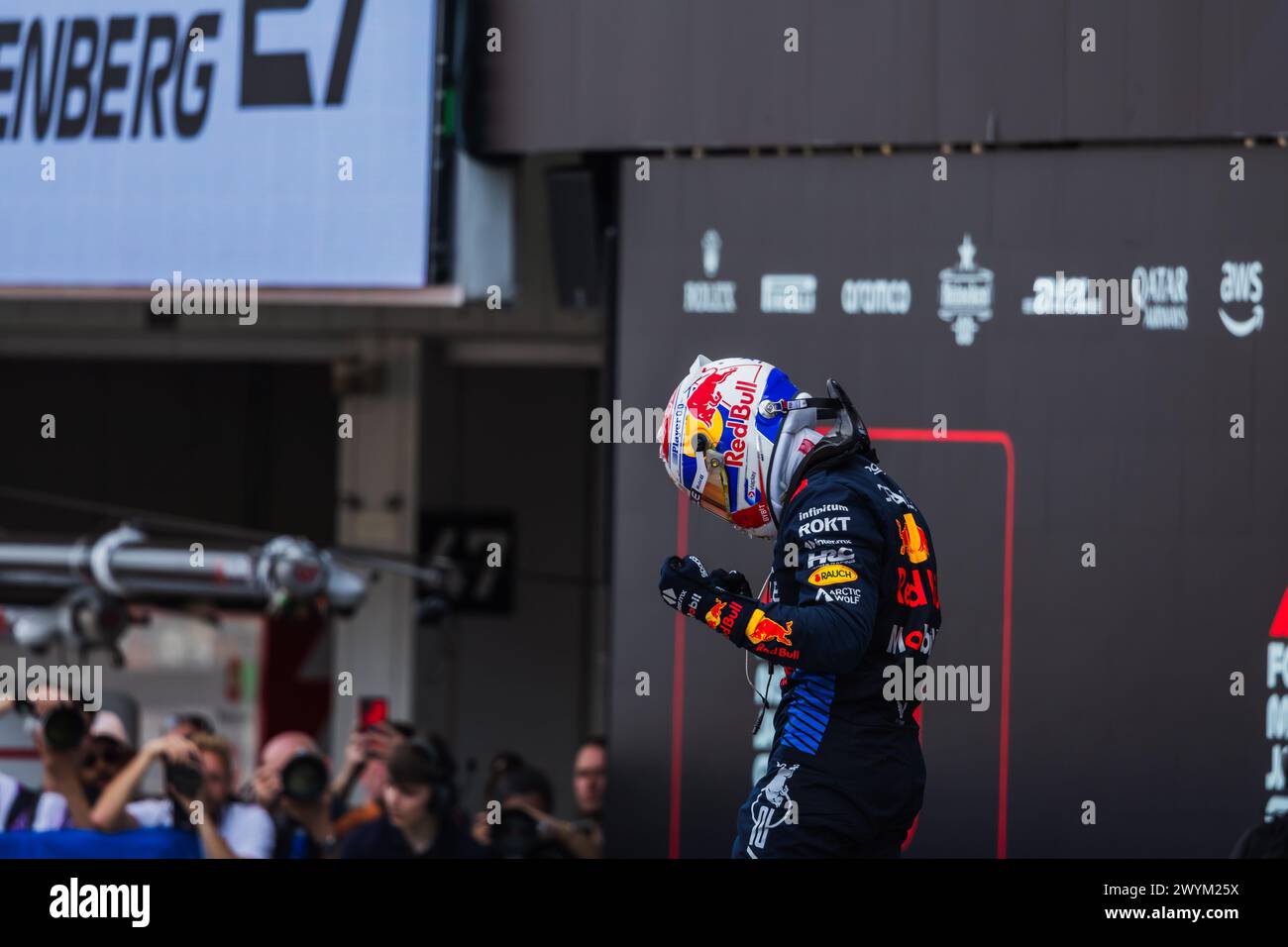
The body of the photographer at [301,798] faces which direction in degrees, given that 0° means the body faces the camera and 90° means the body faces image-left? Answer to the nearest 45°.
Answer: approximately 0°

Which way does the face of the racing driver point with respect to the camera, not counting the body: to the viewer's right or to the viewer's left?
to the viewer's left

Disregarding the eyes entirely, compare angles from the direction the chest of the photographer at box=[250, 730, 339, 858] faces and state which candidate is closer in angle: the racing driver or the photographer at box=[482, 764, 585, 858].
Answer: the racing driver

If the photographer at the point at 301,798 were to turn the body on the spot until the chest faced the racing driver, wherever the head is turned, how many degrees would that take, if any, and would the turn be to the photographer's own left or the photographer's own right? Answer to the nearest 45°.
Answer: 0° — they already face them

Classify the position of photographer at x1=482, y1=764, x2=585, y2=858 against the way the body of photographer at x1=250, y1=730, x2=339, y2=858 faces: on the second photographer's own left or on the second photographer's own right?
on the second photographer's own left

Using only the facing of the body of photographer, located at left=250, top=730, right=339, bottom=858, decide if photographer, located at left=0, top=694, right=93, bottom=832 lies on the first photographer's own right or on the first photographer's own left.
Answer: on the first photographer's own right

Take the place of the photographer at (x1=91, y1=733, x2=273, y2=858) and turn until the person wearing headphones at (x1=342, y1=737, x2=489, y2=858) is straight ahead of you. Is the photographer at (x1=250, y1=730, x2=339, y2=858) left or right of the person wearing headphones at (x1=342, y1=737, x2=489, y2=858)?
left
